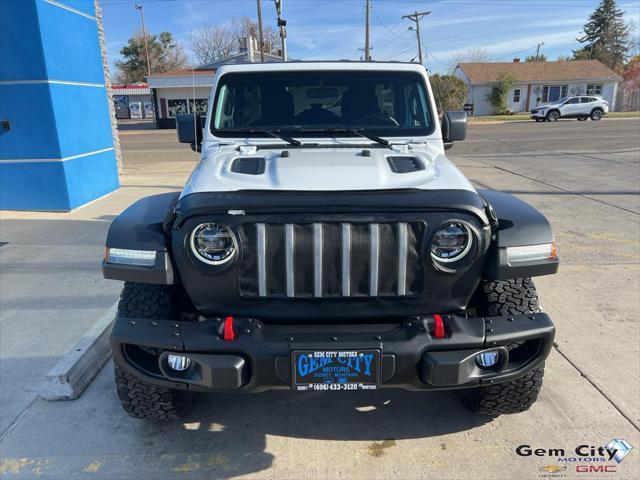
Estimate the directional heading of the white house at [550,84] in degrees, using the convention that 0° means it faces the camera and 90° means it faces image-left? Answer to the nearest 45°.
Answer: approximately 0°

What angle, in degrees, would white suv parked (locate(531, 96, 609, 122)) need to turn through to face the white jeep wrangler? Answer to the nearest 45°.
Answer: approximately 45° to its left

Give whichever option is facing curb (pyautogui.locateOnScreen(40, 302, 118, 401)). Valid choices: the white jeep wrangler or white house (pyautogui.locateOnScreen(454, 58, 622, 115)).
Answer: the white house

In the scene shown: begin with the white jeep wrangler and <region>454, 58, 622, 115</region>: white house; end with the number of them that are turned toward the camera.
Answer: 2

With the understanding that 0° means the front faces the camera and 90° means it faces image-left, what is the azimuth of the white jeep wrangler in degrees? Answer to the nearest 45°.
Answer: approximately 0°

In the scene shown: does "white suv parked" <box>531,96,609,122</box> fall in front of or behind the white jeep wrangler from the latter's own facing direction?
behind

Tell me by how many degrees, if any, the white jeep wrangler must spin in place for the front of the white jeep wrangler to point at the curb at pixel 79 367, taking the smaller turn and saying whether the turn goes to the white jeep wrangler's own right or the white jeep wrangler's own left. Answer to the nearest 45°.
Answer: approximately 90° to the white jeep wrangler's own right

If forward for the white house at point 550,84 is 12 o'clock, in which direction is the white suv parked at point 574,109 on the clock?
The white suv parked is roughly at 12 o'clock from the white house.

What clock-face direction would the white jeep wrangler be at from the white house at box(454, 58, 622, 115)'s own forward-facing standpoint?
The white jeep wrangler is roughly at 12 o'clock from the white house.

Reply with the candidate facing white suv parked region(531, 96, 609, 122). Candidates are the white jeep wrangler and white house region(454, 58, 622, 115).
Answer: the white house

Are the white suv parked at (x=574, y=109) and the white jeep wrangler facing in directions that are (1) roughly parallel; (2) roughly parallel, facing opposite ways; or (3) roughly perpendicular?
roughly perpendicular

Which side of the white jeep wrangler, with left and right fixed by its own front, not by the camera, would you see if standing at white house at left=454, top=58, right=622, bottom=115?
back
